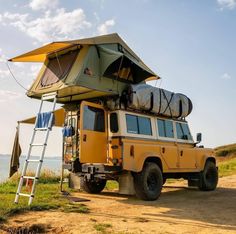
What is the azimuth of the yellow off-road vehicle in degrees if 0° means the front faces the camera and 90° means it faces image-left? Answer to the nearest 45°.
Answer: approximately 225°

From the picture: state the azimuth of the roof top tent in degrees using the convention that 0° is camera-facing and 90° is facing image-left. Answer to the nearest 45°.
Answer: approximately 45°

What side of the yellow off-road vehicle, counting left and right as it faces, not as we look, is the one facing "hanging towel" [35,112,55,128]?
back
